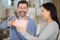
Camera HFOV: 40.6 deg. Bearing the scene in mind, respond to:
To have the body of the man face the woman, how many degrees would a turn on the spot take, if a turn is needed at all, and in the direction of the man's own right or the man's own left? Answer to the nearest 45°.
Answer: approximately 45° to the man's own left

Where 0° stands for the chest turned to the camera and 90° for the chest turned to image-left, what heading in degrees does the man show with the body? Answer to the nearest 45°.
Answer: approximately 0°

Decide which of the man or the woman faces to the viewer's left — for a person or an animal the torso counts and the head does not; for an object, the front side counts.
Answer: the woman

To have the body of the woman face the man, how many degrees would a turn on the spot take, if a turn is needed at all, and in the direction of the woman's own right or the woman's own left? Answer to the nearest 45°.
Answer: approximately 45° to the woman's own right

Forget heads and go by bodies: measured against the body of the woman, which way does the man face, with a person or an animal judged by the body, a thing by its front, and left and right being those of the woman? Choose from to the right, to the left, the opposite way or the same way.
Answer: to the left

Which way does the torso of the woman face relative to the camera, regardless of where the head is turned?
to the viewer's left

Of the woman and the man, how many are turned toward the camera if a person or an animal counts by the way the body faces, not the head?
1
